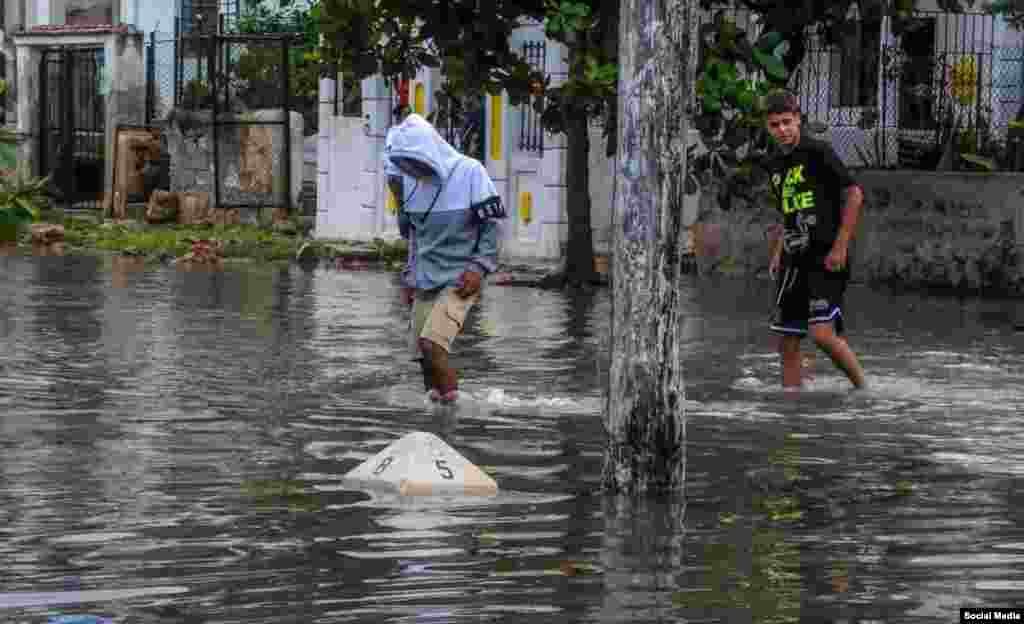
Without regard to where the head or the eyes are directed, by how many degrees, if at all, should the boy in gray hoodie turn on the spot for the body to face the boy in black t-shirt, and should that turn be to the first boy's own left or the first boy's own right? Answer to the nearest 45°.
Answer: approximately 135° to the first boy's own left

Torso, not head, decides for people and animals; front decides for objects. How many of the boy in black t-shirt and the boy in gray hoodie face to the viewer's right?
0

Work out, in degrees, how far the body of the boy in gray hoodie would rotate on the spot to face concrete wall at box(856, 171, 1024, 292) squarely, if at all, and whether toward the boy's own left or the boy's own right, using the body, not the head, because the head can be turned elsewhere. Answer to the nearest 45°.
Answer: approximately 180°

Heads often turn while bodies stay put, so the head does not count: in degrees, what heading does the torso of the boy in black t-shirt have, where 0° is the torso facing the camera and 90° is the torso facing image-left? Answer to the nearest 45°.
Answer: approximately 45°

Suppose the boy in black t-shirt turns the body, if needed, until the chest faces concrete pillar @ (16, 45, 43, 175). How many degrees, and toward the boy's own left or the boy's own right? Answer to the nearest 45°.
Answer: approximately 90° to the boy's own right

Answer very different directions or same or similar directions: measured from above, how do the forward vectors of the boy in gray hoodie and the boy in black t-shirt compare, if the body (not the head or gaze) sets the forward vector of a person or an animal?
same or similar directions

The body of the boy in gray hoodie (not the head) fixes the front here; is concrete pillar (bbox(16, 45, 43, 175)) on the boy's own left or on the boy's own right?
on the boy's own right

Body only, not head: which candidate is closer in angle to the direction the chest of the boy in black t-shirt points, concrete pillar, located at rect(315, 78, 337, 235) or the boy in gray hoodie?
the boy in gray hoodie

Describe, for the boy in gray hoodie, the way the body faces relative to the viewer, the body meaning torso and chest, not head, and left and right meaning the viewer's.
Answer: facing the viewer and to the left of the viewer

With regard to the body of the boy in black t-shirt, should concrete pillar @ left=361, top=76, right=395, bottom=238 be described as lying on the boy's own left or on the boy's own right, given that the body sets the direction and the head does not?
on the boy's own right

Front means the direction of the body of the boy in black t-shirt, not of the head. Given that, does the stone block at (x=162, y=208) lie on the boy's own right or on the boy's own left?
on the boy's own right
